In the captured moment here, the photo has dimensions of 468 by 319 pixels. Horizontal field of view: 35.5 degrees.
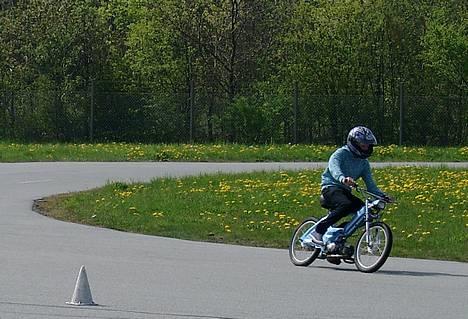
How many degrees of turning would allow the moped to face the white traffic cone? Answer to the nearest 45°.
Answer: approximately 90° to its right

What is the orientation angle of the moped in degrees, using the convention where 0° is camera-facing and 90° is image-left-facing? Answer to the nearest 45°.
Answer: approximately 315°

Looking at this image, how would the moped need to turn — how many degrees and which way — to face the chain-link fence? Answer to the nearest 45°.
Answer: approximately 135° to its left

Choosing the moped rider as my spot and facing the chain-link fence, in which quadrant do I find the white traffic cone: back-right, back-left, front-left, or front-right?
back-left

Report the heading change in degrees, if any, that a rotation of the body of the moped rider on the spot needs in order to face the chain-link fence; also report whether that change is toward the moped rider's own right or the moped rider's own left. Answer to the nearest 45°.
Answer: approximately 135° to the moped rider's own left

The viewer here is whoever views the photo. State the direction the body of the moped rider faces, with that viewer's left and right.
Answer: facing the viewer and to the right of the viewer

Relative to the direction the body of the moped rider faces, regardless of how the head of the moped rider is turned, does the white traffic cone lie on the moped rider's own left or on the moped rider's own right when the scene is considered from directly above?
on the moped rider's own right
